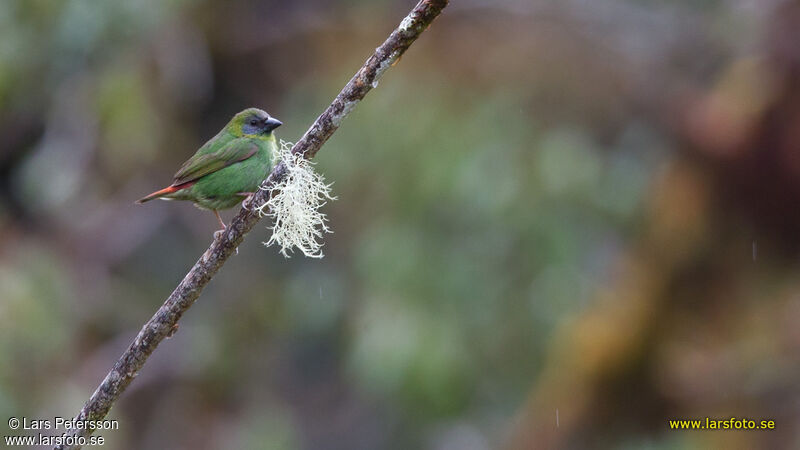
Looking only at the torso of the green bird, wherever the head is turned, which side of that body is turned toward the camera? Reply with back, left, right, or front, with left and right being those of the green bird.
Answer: right
